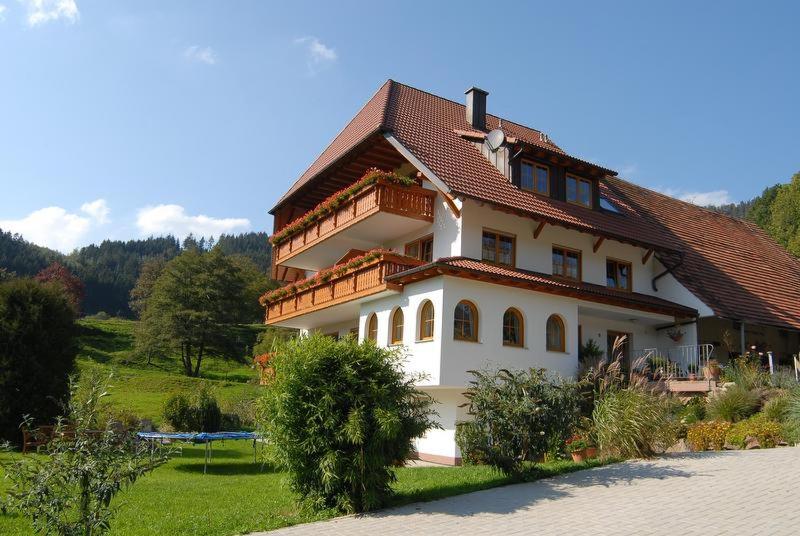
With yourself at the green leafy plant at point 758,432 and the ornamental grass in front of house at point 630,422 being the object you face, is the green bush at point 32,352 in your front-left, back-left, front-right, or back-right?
front-right

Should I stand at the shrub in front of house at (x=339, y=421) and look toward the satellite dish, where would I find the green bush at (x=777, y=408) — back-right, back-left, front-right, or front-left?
front-right

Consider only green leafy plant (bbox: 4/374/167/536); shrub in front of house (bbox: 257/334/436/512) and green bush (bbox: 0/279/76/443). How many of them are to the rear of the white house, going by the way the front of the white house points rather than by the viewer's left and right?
0

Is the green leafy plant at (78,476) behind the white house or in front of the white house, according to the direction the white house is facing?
in front

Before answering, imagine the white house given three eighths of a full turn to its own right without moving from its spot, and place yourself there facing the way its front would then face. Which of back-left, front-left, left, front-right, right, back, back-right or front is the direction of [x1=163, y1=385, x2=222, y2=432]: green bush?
left
